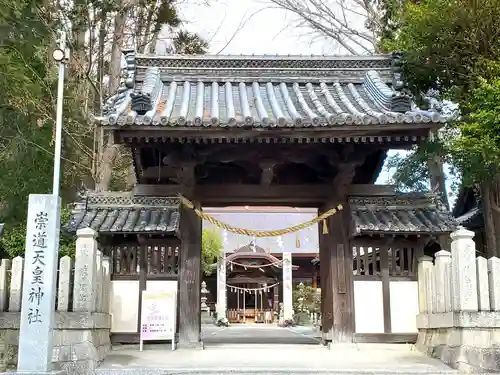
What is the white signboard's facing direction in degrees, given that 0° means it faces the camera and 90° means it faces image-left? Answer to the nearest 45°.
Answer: approximately 0°

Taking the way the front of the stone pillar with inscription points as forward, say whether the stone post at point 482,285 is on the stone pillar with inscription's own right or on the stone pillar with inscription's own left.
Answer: on the stone pillar with inscription's own left

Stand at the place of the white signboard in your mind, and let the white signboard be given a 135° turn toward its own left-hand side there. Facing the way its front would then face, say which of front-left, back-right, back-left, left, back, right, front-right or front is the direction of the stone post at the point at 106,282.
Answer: back-left

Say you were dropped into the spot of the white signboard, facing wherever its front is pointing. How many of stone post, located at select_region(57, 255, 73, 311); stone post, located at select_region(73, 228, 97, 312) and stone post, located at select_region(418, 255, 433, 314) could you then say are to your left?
1

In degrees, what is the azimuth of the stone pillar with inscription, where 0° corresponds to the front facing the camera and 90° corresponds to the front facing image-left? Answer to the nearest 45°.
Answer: approximately 0°

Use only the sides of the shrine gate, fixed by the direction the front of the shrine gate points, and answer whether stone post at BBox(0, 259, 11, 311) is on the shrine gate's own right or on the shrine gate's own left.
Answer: on the shrine gate's own right

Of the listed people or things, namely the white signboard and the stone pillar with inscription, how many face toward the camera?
2

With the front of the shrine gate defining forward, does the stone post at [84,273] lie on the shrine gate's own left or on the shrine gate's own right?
on the shrine gate's own right
